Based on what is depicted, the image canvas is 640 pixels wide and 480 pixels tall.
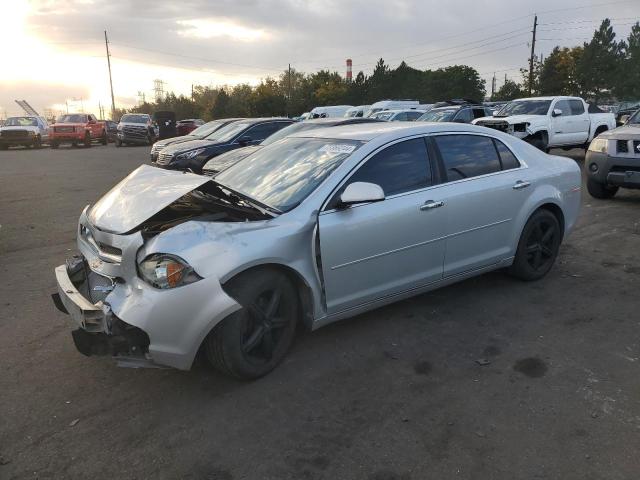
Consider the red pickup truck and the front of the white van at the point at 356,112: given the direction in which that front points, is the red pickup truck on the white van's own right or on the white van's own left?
on the white van's own right

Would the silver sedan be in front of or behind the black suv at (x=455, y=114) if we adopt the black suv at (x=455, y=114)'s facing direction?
in front

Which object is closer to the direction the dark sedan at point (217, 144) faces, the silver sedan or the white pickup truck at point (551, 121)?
the silver sedan

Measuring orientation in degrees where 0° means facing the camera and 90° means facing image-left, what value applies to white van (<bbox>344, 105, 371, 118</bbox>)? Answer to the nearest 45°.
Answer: approximately 45°

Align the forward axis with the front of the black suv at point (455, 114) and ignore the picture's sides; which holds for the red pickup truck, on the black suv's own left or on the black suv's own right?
on the black suv's own right

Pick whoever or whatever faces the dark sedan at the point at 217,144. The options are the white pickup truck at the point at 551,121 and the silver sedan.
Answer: the white pickup truck

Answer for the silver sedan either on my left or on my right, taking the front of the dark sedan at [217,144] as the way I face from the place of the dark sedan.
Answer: on my left

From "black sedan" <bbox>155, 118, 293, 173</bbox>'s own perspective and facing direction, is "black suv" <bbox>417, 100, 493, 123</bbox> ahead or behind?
behind

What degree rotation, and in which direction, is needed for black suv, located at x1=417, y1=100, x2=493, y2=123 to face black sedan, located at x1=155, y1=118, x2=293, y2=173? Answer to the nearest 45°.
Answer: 0° — it already faces it

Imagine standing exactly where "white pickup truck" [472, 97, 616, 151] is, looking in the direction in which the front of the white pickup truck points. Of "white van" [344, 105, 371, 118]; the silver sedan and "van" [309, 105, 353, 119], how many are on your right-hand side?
2

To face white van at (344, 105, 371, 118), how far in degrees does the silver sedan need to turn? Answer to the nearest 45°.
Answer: approximately 135° to its right
